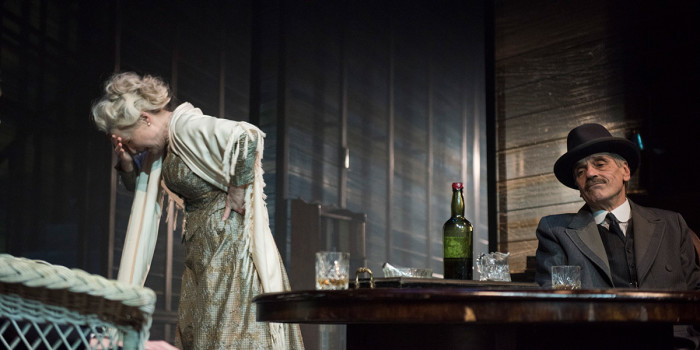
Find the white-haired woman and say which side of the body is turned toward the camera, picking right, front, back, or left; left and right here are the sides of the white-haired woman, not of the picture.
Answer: left

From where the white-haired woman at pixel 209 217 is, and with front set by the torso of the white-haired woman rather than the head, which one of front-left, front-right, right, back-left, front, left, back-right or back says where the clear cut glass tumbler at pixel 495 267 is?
back-left

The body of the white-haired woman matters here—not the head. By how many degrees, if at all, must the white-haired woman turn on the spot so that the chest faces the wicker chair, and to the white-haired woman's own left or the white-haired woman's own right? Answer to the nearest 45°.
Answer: approximately 90° to the white-haired woman's own left

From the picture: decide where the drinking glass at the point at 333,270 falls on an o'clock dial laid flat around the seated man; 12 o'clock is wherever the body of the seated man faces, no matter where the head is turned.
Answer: The drinking glass is roughly at 1 o'clock from the seated man.

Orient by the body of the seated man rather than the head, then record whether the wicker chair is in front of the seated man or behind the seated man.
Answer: in front

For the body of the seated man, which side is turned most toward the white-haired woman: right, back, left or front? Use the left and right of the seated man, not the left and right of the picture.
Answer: right

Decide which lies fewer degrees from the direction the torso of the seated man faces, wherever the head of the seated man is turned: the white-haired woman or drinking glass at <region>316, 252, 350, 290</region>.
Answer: the drinking glass

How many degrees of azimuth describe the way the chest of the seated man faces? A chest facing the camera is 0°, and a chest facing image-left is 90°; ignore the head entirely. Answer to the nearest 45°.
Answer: approximately 0°

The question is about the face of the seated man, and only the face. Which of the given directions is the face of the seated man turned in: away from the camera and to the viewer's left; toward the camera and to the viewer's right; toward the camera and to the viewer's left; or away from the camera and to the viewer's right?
toward the camera and to the viewer's left

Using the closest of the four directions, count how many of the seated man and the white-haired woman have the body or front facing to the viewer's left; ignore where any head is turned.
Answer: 1
